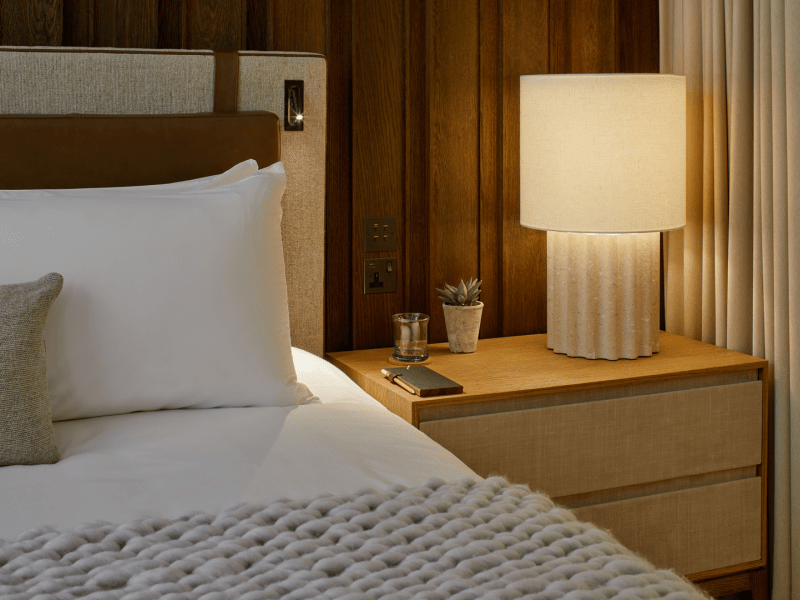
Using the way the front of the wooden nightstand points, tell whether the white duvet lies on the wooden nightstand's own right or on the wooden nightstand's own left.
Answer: on the wooden nightstand's own right

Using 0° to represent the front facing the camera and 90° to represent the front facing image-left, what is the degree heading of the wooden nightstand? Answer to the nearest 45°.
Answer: approximately 315°

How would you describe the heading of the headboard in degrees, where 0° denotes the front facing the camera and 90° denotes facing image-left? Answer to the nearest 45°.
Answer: approximately 0°

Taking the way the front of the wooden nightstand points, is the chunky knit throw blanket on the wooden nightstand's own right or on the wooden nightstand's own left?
on the wooden nightstand's own right
